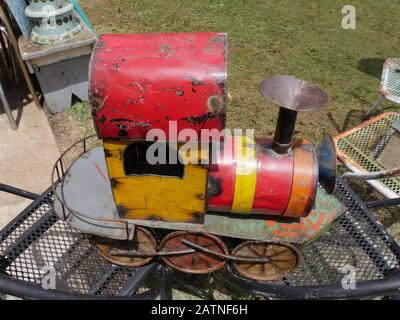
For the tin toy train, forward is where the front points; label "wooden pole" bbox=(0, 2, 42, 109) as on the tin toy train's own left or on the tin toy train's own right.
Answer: on the tin toy train's own left

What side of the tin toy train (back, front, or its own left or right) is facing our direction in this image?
right

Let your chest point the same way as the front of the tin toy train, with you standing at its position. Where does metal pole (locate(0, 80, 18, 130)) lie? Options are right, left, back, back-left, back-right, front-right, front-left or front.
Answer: back-left

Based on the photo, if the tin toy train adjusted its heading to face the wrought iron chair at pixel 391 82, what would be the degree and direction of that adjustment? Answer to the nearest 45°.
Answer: approximately 45° to its left
